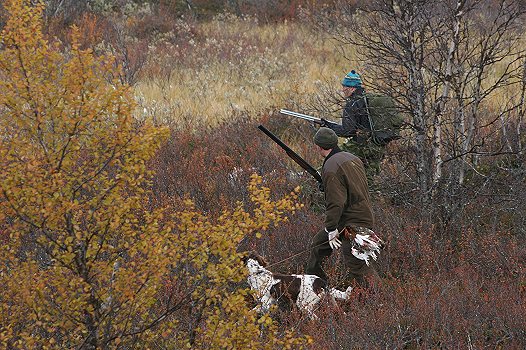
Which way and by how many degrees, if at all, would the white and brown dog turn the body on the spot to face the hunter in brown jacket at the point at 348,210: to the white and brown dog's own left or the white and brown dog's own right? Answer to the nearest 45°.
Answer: approximately 135° to the white and brown dog's own right

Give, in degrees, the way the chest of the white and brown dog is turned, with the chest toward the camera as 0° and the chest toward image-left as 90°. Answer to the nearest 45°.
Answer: approximately 90°

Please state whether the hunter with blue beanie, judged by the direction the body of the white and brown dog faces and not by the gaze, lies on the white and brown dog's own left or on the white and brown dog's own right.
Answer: on the white and brown dog's own right

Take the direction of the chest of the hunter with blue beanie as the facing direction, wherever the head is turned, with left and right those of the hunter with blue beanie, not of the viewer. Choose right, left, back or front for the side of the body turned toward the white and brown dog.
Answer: left

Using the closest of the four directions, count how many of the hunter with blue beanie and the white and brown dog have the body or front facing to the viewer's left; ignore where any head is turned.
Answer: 2

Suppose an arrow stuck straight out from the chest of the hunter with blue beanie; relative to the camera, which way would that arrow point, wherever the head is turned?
to the viewer's left
